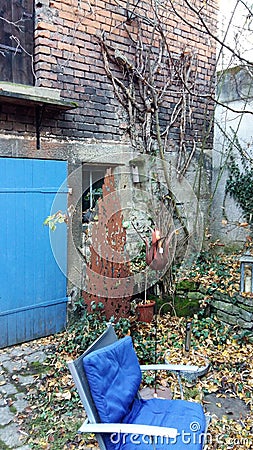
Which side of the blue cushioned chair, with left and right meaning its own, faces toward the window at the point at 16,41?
back

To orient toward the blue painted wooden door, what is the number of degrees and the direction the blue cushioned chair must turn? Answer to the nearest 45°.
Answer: approximately 180°

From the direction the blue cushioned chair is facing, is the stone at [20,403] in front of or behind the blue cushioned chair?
behind

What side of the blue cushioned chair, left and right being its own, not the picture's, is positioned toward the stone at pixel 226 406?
left

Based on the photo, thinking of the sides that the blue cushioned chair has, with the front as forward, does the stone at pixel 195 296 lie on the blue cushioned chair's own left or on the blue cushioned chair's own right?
on the blue cushioned chair's own left

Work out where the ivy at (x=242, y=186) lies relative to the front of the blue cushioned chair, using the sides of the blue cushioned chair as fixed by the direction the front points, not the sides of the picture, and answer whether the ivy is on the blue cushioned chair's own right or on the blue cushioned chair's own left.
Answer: on the blue cushioned chair's own left

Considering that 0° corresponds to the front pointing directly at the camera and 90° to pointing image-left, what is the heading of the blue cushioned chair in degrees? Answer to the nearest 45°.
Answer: approximately 315°

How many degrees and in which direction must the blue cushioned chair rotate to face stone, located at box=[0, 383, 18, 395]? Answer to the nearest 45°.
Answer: approximately 180°

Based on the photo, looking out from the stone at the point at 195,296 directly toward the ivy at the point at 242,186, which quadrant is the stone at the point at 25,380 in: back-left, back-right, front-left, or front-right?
back-left

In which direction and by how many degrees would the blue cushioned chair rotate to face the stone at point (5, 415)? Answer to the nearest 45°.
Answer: approximately 180°
